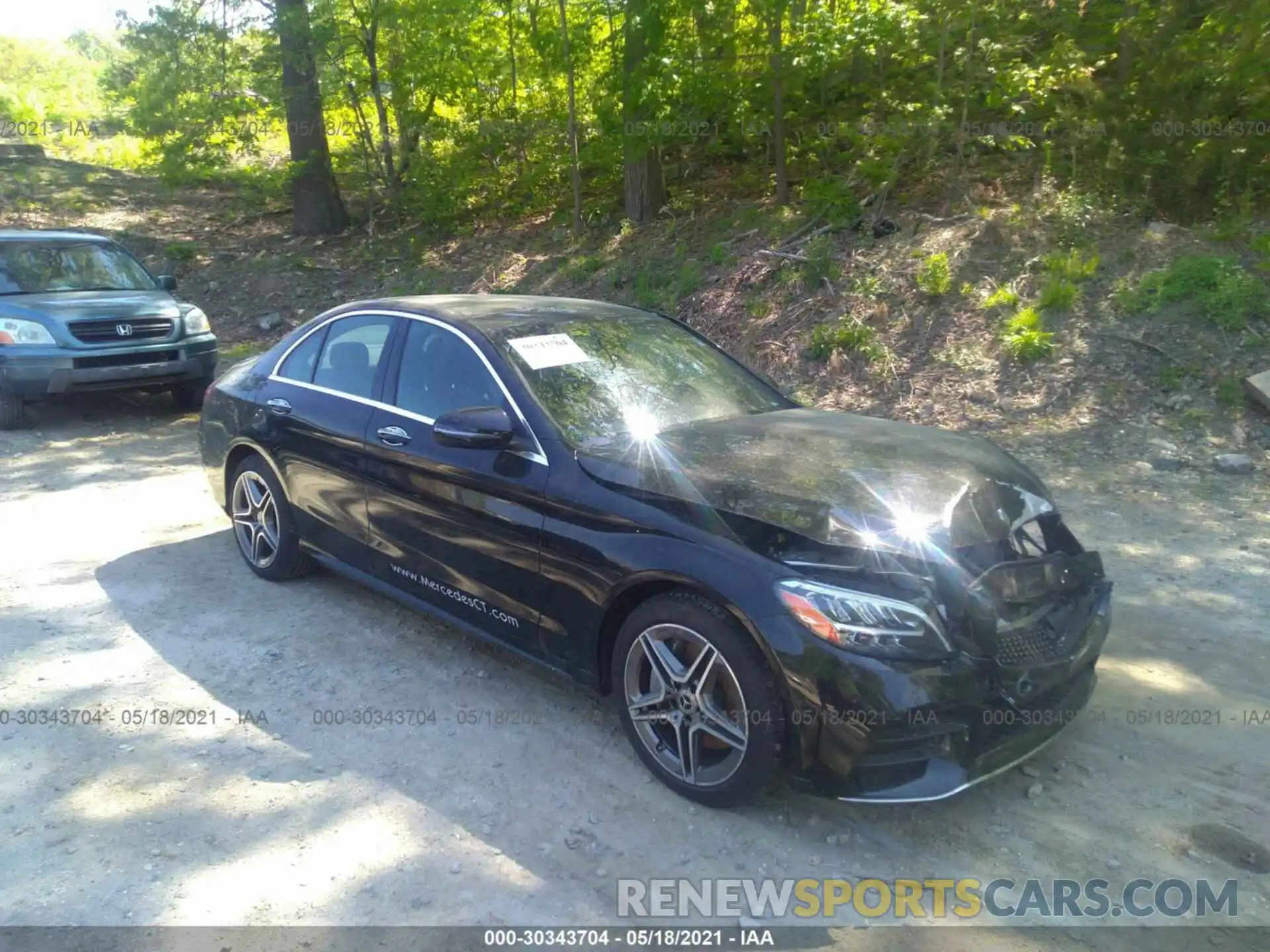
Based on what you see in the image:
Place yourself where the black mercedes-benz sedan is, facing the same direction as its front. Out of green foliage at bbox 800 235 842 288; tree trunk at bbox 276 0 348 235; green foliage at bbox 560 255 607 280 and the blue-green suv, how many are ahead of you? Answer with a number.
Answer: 0

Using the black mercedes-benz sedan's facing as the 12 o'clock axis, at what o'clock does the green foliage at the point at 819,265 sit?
The green foliage is roughly at 8 o'clock from the black mercedes-benz sedan.

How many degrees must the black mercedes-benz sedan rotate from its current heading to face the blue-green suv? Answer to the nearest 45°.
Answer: approximately 180°

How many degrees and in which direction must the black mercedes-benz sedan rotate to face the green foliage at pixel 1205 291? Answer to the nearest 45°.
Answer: approximately 90° to its left

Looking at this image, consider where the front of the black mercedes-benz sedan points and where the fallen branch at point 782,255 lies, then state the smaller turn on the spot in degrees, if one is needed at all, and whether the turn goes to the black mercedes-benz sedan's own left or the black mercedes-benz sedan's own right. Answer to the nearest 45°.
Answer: approximately 135° to the black mercedes-benz sedan's own left

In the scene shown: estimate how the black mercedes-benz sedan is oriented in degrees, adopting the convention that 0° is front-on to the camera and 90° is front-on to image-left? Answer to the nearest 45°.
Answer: approximately 315°

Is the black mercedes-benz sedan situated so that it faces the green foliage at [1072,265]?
no

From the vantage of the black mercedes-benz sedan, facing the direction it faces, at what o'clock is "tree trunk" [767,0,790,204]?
The tree trunk is roughly at 8 o'clock from the black mercedes-benz sedan.

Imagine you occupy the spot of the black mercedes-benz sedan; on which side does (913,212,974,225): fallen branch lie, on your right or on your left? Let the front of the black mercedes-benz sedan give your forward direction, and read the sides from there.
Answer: on your left

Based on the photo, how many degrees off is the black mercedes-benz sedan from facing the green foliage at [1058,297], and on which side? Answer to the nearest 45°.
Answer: approximately 90° to its left

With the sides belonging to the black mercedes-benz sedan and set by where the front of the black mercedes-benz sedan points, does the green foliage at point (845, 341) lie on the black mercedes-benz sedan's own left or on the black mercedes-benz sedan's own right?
on the black mercedes-benz sedan's own left

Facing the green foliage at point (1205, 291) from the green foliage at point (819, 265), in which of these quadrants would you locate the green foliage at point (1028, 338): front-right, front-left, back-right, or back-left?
front-right

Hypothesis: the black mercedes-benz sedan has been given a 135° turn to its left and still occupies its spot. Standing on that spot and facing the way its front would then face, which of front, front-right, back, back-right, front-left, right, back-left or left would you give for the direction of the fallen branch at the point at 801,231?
front
